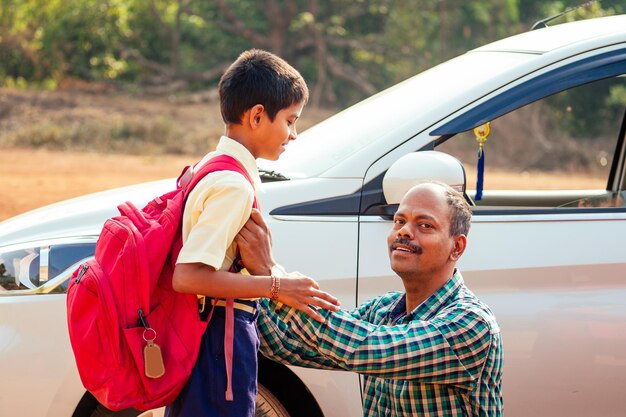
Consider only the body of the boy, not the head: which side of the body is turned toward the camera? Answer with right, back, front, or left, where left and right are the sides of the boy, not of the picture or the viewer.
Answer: right

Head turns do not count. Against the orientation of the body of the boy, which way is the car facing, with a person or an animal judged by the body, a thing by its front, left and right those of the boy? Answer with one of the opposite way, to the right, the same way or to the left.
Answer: the opposite way

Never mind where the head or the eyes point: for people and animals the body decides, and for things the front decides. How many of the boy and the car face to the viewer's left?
1

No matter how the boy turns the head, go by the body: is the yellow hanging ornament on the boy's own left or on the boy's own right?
on the boy's own left

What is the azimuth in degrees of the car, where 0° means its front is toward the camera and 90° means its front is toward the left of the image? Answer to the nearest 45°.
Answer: approximately 90°

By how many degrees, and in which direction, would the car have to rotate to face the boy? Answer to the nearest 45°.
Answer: approximately 45° to its left

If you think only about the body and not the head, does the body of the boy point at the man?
yes

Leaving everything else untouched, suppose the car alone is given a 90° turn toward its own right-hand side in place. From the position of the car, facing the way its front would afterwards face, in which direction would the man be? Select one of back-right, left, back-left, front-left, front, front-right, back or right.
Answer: back

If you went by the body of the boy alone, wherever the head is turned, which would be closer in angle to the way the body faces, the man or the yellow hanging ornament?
the man

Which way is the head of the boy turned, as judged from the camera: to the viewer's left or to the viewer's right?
to the viewer's right
